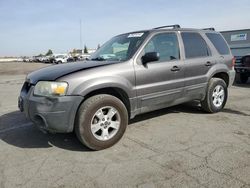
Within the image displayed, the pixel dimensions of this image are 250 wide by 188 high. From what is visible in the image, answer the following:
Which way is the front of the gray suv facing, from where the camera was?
facing the viewer and to the left of the viewer

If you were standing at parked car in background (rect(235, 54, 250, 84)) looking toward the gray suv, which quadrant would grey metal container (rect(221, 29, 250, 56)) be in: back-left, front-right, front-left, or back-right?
back-right

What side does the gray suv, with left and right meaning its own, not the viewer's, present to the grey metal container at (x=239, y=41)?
back

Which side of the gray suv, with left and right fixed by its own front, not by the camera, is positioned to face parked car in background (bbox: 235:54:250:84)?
back
